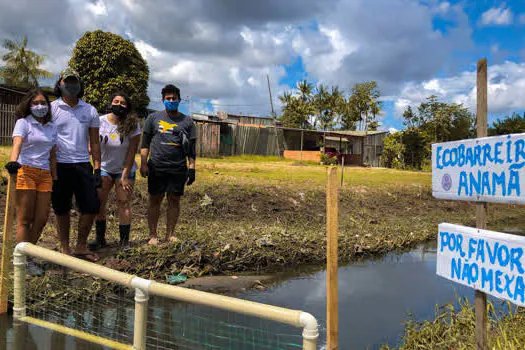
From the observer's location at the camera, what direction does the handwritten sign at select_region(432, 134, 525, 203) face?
facing the viewer and to the left of the viewer

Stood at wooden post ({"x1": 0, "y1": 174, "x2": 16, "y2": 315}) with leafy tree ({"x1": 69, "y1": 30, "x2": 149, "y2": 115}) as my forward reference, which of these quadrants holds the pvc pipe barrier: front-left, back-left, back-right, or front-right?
back-right

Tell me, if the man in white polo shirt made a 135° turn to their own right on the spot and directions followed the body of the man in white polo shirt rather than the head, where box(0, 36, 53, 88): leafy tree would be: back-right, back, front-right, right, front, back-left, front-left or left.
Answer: front-right

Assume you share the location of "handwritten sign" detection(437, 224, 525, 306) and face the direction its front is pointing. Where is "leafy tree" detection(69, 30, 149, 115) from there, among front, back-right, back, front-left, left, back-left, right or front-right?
right

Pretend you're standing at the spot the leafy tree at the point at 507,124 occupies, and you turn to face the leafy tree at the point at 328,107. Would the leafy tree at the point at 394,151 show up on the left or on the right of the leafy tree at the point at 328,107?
left

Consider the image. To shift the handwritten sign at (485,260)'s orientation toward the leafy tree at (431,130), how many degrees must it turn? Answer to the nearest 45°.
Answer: approximately 135° to its right

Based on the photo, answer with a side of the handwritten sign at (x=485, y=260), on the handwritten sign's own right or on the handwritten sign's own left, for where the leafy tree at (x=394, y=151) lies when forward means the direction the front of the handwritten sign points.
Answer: on the handwritten sign's own right

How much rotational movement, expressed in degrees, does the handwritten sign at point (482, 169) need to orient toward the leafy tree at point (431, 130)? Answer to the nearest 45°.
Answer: approximately 135° to its right

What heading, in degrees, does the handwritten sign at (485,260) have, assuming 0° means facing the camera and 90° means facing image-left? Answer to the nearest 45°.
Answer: approximately 45°

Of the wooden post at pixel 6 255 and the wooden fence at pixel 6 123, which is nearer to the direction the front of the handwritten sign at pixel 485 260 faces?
the wooden post

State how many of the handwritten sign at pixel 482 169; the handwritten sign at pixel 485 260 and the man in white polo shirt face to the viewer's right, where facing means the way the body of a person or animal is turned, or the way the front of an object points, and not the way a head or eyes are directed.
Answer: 0

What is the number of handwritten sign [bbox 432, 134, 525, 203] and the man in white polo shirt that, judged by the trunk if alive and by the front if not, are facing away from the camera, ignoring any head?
0

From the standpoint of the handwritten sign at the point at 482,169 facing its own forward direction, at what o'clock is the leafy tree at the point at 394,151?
The leafy tree is roughly at 4 o'clock from the handwritten sign.

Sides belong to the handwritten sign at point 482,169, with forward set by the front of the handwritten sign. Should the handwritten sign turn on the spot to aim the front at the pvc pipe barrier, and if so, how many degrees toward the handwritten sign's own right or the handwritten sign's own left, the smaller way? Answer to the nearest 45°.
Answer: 0° — it already faces it

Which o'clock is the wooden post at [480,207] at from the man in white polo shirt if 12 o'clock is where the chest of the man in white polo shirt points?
The wooden post is roughly at 11 o'clock from the man in white polo shirt.

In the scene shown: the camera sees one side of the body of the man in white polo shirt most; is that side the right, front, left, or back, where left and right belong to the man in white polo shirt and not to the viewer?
front
